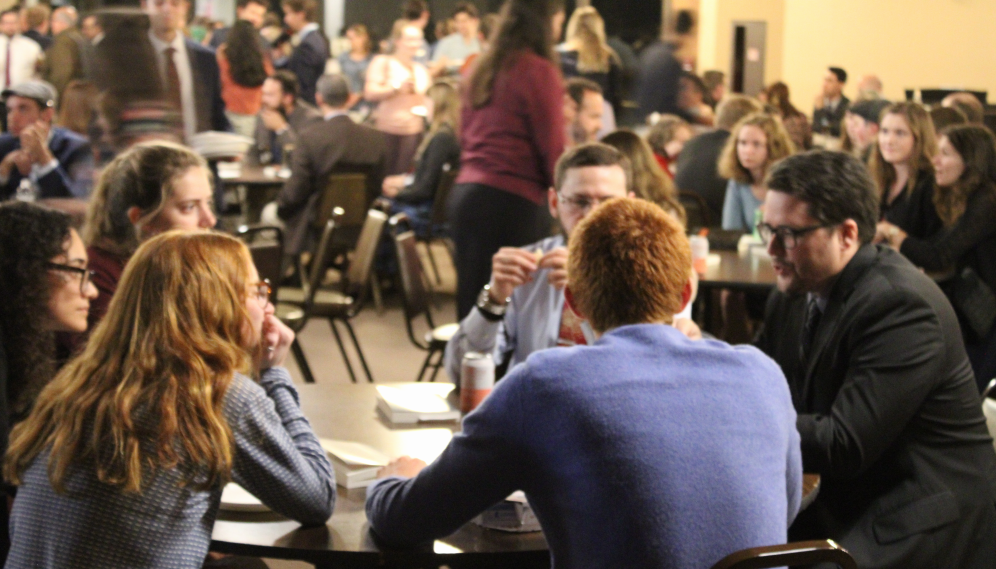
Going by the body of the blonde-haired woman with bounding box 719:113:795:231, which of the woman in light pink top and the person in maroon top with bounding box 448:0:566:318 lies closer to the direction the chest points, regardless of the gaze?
the person in maroon top

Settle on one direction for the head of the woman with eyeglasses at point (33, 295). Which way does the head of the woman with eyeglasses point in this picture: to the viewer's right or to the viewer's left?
to the viewer's right

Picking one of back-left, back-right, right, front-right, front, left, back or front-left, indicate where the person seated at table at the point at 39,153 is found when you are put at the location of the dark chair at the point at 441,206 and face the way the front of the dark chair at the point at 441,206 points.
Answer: front-left

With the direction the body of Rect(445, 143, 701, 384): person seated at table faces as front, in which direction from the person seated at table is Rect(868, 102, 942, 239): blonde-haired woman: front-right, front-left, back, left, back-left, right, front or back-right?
back-left

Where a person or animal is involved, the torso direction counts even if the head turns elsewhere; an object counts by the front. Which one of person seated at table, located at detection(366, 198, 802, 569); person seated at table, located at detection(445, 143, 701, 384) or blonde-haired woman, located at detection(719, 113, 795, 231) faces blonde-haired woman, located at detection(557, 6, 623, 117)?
person seated at table, located at detection(366, 198, 802, 569)

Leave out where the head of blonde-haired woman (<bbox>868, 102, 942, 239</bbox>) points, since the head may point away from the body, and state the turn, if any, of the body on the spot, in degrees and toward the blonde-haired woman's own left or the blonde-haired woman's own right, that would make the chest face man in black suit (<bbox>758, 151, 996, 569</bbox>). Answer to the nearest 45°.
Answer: approximately 45° to the blonde-haired woman's own left

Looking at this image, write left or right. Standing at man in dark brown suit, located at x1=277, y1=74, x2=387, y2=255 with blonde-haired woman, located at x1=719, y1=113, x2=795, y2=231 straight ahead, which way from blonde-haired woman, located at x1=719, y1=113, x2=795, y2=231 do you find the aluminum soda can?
right

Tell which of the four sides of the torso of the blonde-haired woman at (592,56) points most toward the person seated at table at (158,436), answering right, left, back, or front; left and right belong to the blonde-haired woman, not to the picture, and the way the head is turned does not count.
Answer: back

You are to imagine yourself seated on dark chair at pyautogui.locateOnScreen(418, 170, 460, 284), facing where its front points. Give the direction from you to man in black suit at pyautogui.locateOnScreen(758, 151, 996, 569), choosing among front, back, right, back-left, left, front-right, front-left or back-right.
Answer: left

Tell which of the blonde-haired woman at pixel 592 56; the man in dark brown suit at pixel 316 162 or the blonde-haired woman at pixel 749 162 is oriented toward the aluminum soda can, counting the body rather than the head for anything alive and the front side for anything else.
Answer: the blonde-haired woman at pixel 749 162

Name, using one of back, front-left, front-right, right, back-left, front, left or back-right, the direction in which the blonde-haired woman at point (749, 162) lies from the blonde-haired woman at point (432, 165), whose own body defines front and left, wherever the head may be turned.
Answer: back-left

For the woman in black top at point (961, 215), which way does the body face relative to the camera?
to the viewer's left
